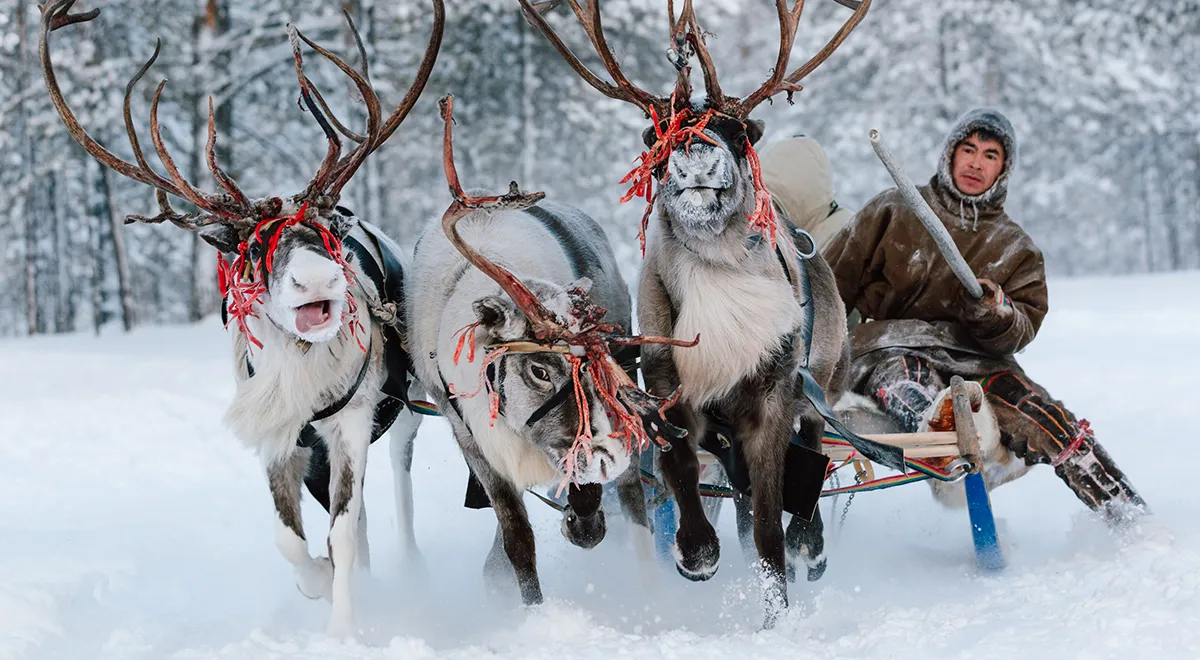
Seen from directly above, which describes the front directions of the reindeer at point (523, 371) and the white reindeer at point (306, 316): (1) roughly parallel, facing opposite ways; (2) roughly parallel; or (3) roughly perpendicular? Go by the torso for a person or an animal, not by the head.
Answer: roughly parallel

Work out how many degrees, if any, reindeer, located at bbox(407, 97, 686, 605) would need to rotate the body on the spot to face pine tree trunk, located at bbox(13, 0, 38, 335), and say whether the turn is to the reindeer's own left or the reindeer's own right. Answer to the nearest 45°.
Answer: approximately 135° to the reindeer's own right

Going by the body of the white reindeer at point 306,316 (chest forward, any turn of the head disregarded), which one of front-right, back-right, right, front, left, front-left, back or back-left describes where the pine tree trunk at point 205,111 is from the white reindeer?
back

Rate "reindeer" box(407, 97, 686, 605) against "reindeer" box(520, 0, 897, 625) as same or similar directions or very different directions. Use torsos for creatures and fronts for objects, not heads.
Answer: same or similar directions

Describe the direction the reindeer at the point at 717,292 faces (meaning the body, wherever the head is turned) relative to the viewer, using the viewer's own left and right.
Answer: facing the viewer

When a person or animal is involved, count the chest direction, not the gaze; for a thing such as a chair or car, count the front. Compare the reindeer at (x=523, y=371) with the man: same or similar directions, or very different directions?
same or similar directions

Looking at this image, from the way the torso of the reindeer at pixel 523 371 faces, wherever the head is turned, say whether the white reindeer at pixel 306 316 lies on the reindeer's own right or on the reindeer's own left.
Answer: on the reindeer's own right

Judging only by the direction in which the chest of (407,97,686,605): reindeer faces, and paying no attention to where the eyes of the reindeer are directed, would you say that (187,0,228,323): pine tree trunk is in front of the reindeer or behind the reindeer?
behind

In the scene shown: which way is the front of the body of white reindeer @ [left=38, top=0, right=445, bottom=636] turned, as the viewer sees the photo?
toward the camera

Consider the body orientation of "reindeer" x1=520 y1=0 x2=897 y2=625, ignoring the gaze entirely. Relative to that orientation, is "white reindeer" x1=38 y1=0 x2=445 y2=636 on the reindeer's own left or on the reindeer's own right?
on the reindeer's own right

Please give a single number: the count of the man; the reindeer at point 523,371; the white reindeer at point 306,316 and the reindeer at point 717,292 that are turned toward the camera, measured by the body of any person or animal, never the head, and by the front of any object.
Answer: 4

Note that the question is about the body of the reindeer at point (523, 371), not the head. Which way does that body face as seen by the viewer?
toward the camera
